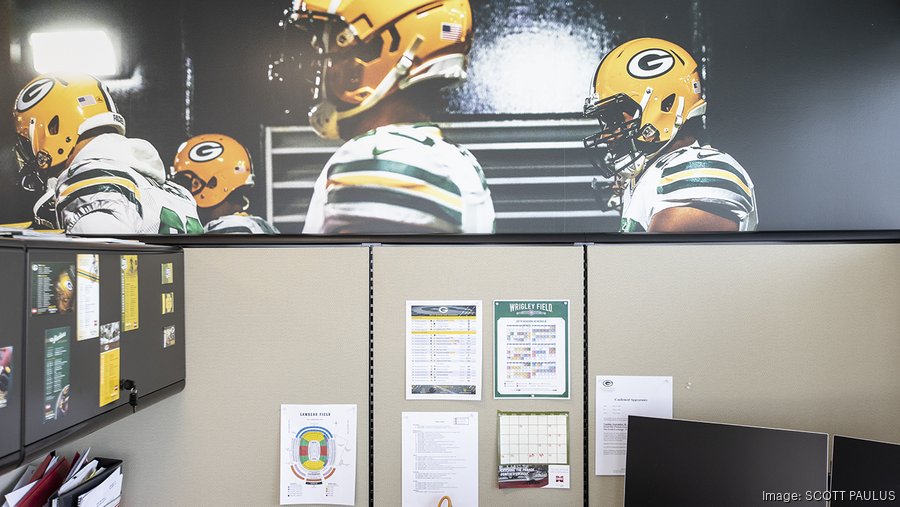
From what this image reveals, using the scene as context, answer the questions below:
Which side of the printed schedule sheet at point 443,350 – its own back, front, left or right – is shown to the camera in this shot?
front

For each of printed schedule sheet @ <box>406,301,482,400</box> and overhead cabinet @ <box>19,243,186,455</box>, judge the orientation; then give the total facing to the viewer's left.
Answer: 0
